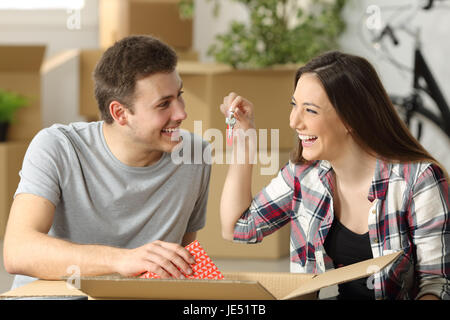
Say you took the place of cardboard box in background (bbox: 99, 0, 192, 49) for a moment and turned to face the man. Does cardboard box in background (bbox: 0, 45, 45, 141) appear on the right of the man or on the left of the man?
right

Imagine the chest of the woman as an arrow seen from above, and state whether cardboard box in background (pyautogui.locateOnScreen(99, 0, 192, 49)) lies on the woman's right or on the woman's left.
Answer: on the woman's right

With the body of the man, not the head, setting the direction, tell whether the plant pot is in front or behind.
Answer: behind

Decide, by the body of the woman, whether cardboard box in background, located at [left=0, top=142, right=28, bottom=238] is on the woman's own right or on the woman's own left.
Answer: on the woman's own right

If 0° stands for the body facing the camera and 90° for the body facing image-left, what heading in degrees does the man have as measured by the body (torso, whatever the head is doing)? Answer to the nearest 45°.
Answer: approximately 315°

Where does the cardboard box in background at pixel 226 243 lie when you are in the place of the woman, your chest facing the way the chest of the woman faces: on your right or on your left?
on your right

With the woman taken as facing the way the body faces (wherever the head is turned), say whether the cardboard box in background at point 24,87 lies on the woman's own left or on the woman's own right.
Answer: on the woman's own right

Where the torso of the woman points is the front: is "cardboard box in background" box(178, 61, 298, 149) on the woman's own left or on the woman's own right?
on the woman's own right
